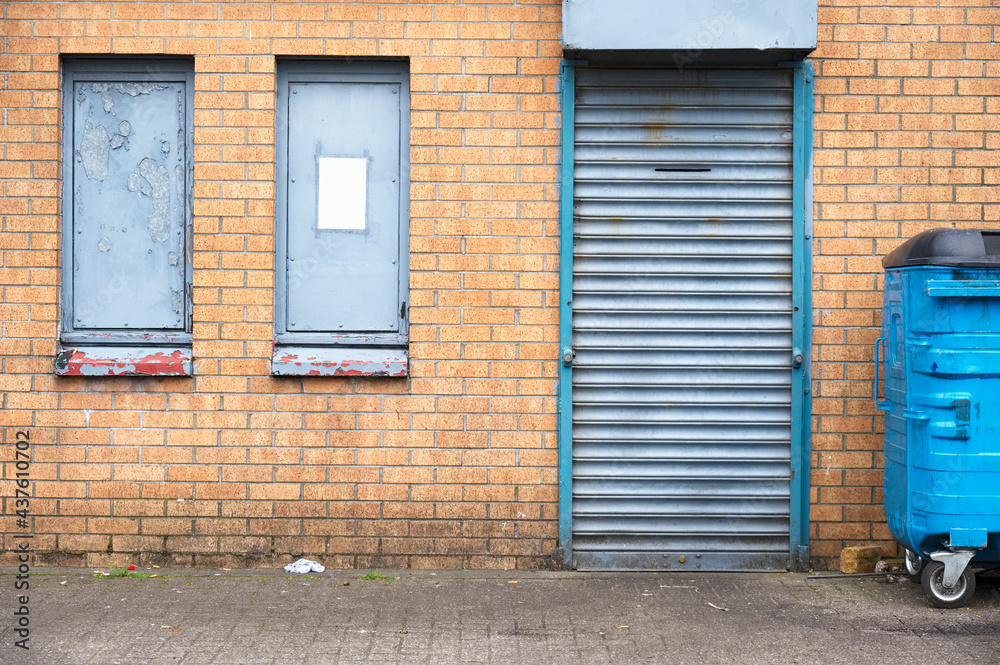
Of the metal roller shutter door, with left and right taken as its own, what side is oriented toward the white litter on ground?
right

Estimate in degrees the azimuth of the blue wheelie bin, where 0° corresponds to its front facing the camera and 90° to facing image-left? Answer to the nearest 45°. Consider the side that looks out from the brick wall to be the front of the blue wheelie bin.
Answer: approximately 0°

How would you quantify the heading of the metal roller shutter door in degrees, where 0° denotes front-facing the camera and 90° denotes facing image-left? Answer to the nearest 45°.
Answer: approximately 0°

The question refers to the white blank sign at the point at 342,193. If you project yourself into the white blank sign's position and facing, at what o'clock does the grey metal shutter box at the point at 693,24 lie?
The grey metal shutter box is roughly at 10 o'clock from the white blank sign.

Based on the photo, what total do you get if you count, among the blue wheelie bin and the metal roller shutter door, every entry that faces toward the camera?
2

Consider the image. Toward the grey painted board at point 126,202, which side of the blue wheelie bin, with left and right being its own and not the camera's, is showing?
right

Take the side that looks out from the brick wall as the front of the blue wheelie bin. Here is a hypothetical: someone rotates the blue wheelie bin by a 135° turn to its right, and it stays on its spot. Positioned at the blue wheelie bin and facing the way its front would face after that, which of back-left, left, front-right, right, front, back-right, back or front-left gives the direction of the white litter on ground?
front-left

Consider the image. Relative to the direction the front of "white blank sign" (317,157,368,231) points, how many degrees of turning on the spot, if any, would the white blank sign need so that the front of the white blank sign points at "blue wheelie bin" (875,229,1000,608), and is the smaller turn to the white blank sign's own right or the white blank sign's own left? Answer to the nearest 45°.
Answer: approximately 45° to the white blank sign's own left
